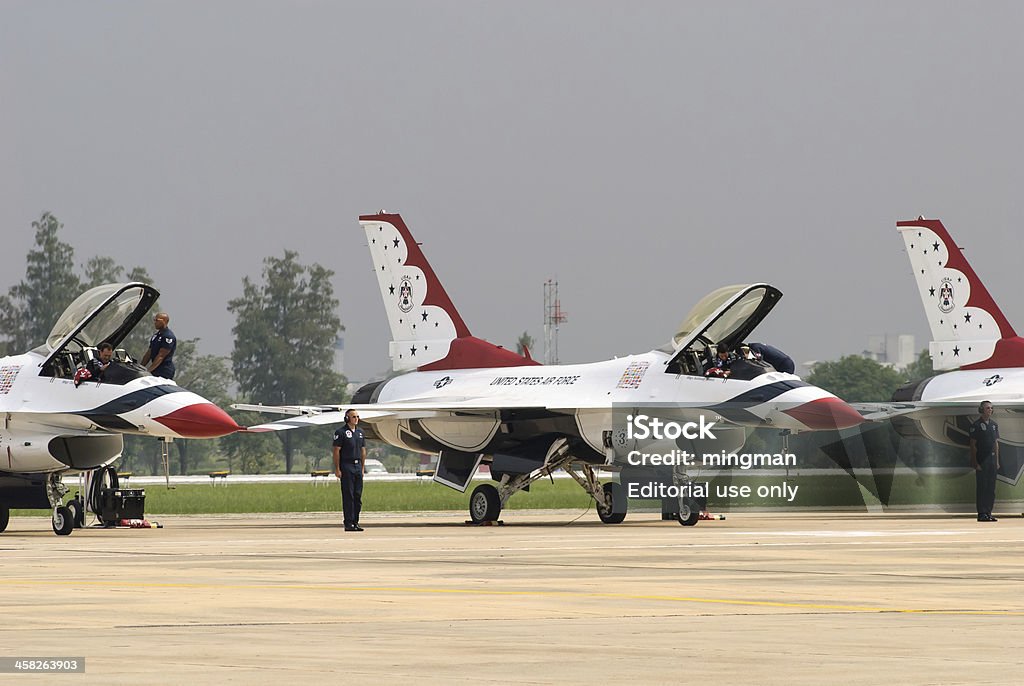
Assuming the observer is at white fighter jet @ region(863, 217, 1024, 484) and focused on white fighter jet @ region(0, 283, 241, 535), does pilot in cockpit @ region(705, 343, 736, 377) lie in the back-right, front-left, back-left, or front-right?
front-left

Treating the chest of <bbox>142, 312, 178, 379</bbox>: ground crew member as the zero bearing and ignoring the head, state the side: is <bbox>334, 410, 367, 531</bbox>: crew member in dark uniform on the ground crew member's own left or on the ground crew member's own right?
on the ground crew member's own left

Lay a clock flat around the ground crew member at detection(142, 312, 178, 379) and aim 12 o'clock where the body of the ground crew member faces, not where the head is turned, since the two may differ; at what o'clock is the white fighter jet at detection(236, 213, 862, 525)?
The white fighter jet is roughly at 7 o'clock from the ground crew member.

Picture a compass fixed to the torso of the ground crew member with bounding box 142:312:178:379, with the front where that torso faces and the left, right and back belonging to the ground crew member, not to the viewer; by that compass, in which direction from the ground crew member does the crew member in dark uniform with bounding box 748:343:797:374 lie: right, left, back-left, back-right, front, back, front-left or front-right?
back-left

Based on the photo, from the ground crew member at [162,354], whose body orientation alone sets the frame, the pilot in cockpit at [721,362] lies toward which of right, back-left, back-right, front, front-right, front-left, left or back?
back-left

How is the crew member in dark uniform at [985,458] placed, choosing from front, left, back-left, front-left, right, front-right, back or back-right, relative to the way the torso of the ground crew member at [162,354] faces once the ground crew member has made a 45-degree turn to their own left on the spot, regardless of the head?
left

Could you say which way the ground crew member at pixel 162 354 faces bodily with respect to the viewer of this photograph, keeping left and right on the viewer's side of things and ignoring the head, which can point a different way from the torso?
facing the viewer and to the left of the viewer
